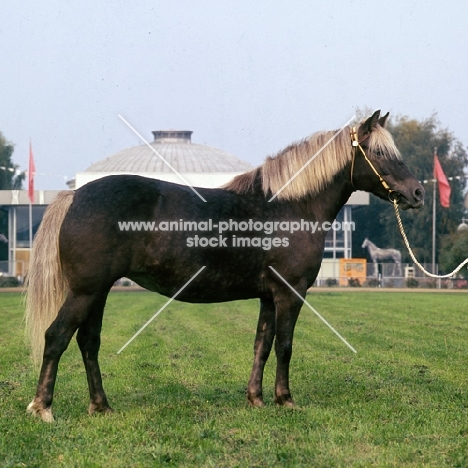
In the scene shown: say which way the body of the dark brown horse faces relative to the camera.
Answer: to the viewer's right
